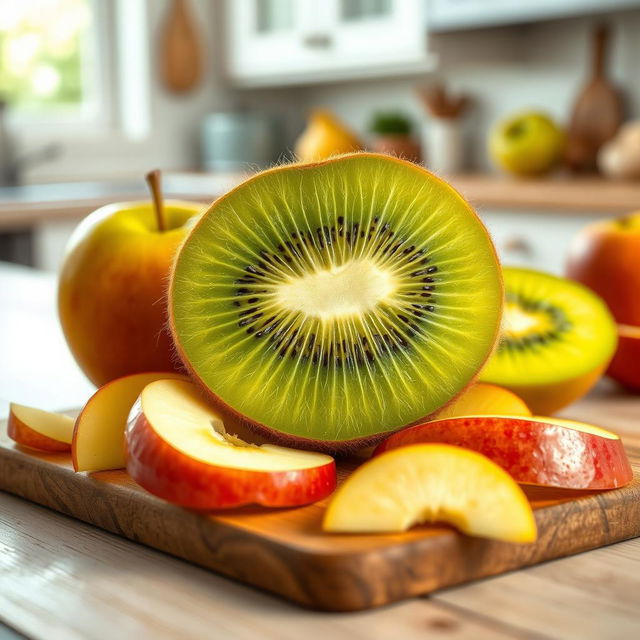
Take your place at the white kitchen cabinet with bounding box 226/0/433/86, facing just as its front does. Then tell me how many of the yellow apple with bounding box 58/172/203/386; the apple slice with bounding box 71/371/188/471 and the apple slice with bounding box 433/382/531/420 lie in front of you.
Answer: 3

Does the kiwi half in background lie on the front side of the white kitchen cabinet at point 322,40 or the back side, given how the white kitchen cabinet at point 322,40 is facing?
on the front side

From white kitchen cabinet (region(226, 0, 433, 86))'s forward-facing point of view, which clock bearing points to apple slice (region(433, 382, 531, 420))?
The apple slice is roughly at 12 o'clock from the white kitchen cabinet.

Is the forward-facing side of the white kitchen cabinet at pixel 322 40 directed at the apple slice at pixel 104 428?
yes

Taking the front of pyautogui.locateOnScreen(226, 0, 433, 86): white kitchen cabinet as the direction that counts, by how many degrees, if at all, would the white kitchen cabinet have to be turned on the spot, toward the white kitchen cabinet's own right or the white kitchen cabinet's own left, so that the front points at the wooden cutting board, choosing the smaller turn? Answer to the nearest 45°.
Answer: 0° — it already faces it

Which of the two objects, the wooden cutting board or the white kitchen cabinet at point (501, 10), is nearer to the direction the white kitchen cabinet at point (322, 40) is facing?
the wooden cutting board

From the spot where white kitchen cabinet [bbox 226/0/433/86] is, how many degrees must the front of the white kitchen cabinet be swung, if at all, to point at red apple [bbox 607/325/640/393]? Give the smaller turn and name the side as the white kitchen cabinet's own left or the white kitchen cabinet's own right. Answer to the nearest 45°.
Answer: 0° — it already faces it

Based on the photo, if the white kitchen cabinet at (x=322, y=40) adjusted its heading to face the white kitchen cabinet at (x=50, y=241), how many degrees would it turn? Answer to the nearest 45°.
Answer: approximately 45° to its right

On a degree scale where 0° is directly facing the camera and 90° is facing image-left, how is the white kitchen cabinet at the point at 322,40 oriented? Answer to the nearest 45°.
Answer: approximately 0°

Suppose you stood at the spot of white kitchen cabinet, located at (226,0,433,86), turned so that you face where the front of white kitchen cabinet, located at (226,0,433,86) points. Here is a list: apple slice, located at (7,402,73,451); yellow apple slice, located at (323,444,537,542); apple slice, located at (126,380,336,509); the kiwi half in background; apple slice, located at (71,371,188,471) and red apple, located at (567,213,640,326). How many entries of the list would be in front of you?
6

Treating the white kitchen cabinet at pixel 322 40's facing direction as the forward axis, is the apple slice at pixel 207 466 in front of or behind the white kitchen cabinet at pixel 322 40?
in front

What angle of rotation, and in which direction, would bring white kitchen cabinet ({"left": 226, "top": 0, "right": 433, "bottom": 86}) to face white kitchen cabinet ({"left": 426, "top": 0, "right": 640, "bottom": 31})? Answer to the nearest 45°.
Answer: approximately 45° to its left

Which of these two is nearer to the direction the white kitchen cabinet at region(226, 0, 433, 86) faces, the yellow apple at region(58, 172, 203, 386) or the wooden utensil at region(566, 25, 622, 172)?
the yellow apple

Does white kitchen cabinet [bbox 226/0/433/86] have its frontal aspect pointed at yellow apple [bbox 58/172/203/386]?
yes

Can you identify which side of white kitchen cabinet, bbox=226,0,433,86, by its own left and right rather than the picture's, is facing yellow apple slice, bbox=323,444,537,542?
front

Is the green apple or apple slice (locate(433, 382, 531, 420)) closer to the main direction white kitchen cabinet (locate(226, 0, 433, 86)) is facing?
the apple slice
